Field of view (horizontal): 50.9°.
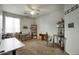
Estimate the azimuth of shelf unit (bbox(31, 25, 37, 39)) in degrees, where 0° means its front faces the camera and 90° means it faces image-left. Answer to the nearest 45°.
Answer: approximately 0°
